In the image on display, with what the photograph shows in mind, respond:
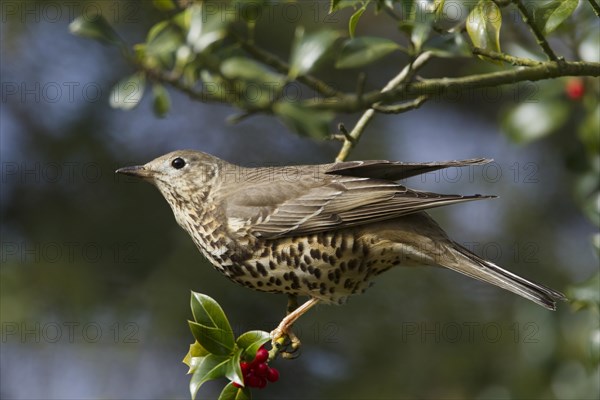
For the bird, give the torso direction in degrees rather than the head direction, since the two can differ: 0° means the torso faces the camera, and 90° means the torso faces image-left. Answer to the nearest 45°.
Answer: approximately 90°

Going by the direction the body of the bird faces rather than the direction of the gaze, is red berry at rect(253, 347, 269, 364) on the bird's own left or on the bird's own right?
on the bird's own left

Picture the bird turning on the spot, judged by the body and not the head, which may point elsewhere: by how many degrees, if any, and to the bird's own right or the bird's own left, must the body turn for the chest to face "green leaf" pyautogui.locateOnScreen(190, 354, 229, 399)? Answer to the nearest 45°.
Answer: approximately 45° to the bird's own left

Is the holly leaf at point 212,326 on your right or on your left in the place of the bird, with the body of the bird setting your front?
on your left

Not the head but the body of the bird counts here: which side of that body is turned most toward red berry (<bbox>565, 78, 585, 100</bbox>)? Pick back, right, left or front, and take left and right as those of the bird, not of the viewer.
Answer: back

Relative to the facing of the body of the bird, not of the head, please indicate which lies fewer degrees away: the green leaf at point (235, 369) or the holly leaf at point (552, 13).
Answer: the green leaf
